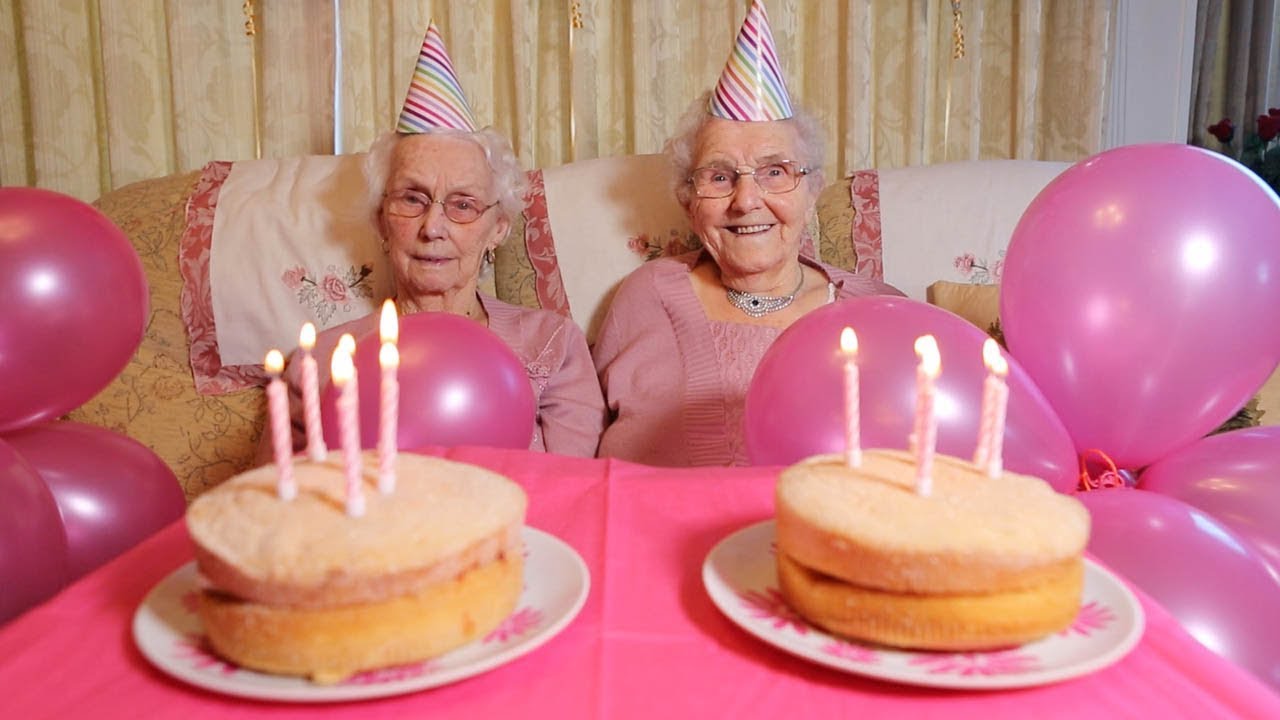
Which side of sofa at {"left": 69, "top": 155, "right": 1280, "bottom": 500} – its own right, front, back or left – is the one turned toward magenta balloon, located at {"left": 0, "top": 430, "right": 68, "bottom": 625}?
right

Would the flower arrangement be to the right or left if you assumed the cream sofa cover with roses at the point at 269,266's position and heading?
on its left

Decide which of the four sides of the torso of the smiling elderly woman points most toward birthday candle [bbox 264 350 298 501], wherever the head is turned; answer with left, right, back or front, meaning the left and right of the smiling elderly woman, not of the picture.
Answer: front

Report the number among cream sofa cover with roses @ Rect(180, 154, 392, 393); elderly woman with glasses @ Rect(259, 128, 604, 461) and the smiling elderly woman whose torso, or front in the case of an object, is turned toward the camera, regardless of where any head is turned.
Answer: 3

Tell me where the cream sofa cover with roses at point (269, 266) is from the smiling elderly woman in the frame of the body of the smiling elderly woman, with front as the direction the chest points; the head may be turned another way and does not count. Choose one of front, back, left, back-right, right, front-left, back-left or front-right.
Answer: right

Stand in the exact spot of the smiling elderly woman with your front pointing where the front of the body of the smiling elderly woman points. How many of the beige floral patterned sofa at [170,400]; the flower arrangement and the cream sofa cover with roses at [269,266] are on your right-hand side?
2

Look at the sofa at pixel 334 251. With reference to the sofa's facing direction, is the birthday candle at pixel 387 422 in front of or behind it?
in front

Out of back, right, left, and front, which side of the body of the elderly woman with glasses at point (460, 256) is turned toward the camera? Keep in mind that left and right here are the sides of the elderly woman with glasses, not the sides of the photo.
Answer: front

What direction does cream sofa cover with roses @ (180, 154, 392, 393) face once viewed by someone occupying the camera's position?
facing the viewer

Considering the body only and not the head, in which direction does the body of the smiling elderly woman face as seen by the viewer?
toward the camera

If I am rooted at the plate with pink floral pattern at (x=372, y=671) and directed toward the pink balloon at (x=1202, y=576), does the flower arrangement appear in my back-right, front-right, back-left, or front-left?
front-left
